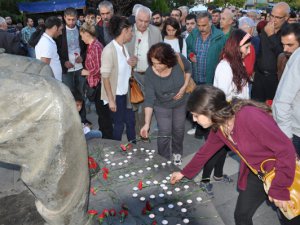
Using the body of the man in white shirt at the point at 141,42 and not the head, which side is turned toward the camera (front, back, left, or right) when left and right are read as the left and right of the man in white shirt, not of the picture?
front

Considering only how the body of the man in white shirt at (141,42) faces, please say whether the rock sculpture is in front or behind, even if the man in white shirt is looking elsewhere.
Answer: in front

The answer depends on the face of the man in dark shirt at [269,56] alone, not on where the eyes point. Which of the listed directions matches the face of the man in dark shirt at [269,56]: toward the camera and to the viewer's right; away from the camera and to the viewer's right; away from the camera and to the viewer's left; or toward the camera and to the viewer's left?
toward the camera and to the viewer's left

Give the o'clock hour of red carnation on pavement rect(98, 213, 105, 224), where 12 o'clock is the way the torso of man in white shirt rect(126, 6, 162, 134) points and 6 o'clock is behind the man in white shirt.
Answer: The red carnation on pavement is roughly at 12 o'clock from the man in white shirt.

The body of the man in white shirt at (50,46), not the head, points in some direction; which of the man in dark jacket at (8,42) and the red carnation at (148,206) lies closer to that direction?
the red carnation

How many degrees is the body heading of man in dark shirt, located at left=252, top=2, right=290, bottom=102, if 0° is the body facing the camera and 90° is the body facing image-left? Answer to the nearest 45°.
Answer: approximately 45°

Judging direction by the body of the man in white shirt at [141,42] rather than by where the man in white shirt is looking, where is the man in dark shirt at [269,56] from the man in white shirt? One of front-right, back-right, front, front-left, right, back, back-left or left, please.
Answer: left

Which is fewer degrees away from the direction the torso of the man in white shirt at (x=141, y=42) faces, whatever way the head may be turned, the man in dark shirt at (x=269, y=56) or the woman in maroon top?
the woman in maroon top

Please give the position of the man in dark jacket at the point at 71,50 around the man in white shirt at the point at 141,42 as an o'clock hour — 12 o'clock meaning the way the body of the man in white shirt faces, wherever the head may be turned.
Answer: The man in dark jacket is roughly at 4 o'clock from the man in white shirt.

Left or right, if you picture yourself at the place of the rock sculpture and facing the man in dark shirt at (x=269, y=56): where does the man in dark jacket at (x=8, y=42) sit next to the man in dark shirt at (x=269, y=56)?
left
